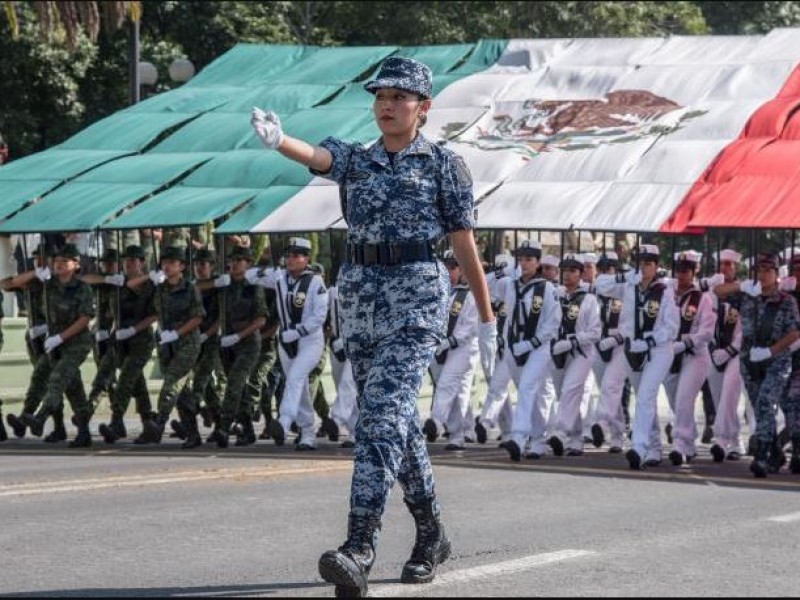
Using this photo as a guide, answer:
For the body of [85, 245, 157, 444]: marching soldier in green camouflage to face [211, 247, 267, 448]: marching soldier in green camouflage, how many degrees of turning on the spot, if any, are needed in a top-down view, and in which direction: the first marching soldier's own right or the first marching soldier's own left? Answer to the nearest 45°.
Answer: approximately 135° to the first marching soldier's own left

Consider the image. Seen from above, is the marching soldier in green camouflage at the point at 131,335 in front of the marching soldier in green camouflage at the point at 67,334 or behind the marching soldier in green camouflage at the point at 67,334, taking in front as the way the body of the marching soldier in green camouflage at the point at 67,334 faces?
behind

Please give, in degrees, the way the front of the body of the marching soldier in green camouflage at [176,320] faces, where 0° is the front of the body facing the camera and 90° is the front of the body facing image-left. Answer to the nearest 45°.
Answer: approximately 45°
